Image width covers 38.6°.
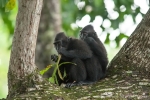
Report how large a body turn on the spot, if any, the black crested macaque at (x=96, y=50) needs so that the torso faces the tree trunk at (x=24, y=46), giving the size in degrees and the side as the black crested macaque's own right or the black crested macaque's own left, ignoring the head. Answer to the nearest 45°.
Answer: approximately 45° to the black crested macaque's own left

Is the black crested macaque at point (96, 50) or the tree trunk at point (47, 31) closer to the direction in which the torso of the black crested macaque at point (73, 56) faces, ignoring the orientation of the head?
the tree trunk

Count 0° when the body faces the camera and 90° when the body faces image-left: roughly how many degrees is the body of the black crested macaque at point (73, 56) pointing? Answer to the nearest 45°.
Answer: approximately 90°

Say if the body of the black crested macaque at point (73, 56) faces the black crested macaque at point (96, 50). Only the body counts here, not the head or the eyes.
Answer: no

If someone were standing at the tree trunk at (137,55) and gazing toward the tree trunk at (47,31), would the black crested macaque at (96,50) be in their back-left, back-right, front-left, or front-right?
front-left

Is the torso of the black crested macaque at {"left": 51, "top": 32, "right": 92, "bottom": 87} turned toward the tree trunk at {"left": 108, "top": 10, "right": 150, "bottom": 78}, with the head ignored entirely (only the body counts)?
no

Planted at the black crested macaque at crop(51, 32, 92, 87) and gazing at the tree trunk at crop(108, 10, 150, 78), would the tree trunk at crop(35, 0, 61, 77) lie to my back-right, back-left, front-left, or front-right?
back-left
